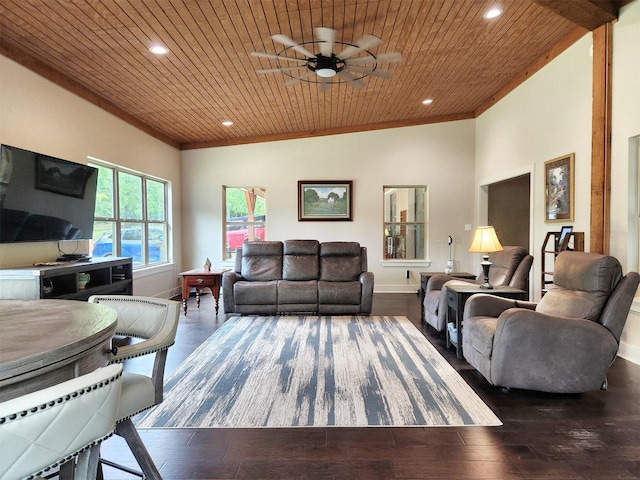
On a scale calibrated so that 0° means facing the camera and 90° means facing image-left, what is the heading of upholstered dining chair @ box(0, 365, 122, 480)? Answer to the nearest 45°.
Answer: approximately 135°

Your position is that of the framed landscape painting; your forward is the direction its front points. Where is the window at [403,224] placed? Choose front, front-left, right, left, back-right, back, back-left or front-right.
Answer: left

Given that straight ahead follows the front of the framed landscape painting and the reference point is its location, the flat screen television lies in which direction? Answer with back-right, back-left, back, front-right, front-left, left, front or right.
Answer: front-right

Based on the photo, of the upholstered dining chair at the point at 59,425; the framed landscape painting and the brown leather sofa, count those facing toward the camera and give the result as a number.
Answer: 2

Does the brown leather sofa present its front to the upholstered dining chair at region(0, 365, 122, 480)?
yes

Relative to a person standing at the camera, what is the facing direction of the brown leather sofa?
facing the viewer

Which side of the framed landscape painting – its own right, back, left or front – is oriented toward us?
front

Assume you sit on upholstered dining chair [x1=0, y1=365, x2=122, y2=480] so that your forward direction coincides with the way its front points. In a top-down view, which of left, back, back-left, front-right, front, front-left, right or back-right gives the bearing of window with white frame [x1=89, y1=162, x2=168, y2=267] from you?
front-right

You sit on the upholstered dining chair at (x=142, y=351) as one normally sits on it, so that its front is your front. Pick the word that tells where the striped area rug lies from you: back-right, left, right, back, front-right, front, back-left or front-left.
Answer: back

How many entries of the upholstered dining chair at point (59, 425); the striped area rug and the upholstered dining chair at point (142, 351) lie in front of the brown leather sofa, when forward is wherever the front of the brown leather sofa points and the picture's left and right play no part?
3

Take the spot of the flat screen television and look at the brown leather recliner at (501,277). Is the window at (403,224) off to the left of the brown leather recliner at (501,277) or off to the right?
left

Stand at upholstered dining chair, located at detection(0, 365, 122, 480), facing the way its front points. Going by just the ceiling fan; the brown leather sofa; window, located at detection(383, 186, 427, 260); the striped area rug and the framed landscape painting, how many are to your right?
5

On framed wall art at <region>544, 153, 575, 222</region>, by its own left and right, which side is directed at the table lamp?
front

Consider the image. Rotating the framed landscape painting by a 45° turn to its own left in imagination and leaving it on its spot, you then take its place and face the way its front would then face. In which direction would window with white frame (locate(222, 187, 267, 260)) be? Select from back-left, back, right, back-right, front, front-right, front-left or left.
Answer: back-right

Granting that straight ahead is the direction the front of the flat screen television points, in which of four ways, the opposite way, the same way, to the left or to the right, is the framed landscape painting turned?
to the right

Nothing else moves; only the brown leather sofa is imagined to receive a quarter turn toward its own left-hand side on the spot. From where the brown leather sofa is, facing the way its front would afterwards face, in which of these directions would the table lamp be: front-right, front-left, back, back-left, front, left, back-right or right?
front-right

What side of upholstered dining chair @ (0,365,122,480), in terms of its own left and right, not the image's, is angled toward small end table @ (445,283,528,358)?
right

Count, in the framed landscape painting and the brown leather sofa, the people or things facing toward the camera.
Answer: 2

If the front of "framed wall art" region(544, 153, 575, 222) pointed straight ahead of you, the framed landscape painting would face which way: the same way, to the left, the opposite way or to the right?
to the left
